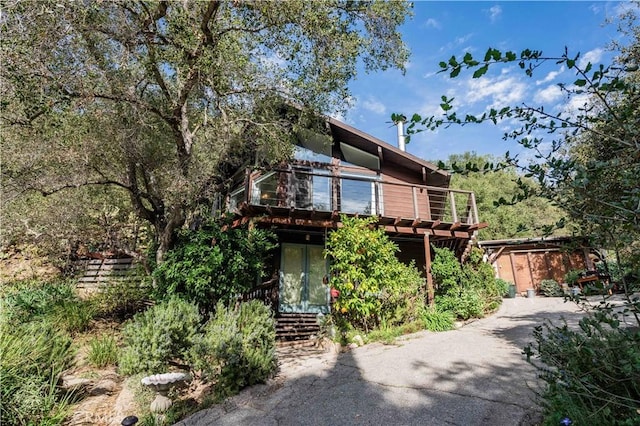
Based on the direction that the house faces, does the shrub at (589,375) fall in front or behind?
in front

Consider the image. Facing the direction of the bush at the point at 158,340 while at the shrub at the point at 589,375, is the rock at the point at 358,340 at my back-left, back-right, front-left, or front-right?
front-right

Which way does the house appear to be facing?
toward the camera

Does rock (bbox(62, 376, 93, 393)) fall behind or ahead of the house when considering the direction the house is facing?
ahead

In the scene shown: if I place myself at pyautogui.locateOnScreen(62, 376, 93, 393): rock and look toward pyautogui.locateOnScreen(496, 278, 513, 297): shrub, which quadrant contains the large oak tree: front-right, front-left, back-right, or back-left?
front-left

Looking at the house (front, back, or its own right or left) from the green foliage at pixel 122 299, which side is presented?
right

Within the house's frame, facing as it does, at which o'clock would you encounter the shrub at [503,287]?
The shrub is roughly at 8 o'clock from the house.

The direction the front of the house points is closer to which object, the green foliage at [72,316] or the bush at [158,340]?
the bush

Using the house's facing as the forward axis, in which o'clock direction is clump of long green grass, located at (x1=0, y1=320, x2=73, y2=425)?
The clump of long green grass is roughly at 1 o'clock from the house.

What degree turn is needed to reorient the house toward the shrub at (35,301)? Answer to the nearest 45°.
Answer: approximately 45° to its right

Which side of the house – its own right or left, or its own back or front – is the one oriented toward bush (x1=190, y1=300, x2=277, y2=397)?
front

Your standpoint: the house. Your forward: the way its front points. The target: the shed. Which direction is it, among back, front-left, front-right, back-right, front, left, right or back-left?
back-left

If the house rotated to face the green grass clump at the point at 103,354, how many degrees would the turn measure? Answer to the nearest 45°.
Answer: approximately 45° to its right
